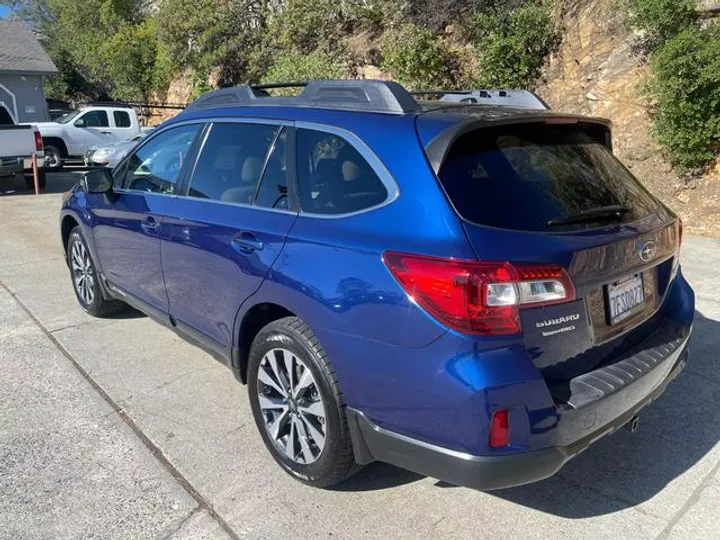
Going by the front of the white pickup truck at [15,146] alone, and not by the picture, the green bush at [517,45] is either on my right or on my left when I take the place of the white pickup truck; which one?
on my right

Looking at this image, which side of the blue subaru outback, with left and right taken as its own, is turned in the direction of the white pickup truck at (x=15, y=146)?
front

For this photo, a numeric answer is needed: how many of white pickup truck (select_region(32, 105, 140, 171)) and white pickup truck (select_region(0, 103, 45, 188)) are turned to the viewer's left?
1

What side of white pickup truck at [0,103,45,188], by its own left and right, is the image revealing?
back

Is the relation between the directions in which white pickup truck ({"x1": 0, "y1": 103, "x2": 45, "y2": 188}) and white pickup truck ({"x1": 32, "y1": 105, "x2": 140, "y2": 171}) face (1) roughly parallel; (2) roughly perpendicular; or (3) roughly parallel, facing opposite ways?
roughly perpendicular

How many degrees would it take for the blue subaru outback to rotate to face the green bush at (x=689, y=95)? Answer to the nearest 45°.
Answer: approximately 90° to its right

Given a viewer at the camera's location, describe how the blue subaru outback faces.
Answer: facing away from the viewer and to the left of the viewer

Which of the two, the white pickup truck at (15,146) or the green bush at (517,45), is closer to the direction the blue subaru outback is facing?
the white pickup truck

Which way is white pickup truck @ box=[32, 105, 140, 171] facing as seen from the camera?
to the viewer's left

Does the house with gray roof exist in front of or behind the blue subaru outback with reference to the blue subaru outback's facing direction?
in front

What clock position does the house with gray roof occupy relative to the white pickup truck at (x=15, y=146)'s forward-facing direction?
The house with gray roof is roughly at 12 o'clock from the white pickup truck.
